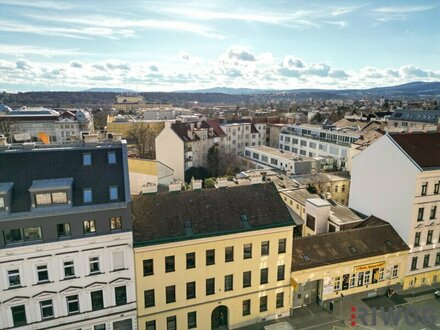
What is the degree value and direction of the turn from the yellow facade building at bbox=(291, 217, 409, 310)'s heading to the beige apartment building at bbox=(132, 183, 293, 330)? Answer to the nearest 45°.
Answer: approximately 90° to its right

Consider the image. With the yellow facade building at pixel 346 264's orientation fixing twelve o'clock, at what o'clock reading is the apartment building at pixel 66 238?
The apartment building is roughly at 3 o'clock from the yellow facade building.

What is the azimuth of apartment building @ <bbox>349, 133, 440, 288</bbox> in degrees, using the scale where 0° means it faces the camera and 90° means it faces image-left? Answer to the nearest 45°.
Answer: approximately 315°

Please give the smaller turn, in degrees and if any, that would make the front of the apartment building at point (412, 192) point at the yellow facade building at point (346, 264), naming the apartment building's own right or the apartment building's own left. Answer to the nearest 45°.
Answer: approximately 90° to the apartment building's own right

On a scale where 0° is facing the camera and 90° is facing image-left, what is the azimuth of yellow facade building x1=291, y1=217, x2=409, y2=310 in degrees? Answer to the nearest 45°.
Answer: approximately 315°

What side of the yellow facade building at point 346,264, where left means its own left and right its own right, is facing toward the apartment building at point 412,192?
left

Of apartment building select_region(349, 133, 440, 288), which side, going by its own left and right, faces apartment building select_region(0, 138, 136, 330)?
right
